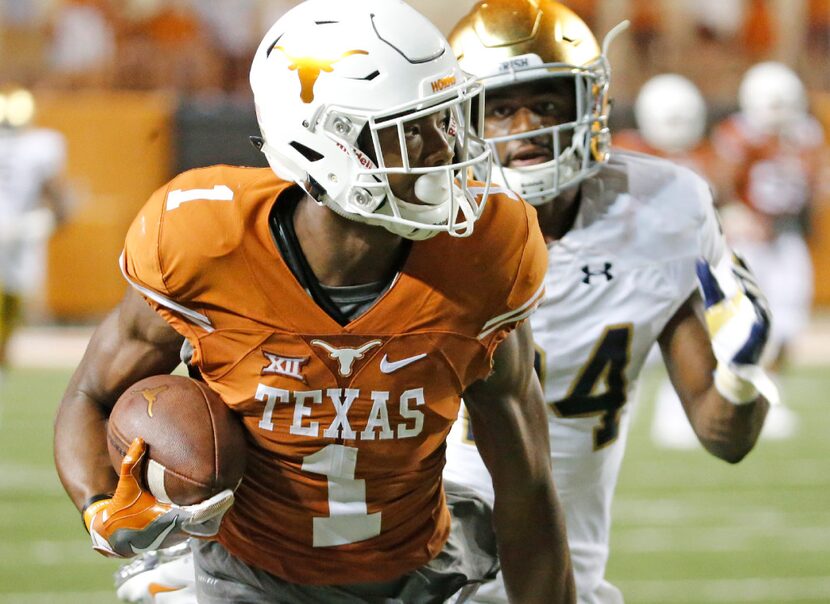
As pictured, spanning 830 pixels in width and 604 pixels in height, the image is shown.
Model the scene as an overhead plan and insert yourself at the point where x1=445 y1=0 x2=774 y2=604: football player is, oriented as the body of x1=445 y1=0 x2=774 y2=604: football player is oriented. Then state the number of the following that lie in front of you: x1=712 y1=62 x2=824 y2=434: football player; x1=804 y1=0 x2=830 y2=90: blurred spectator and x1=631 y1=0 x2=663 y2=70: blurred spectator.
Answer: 0

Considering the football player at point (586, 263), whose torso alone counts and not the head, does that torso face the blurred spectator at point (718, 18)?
no

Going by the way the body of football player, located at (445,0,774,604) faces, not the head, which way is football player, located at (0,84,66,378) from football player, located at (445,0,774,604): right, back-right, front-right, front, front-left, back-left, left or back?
back-right

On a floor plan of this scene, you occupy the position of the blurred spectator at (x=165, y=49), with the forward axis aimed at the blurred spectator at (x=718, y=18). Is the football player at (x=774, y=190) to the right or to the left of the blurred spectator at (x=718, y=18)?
right

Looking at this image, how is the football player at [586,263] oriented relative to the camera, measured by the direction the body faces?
toward the camera

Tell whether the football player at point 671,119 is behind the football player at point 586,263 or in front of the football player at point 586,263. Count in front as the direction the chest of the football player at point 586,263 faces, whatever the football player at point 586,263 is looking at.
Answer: behind

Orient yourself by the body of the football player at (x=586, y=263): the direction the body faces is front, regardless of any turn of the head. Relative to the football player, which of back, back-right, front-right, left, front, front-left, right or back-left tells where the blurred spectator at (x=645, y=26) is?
back

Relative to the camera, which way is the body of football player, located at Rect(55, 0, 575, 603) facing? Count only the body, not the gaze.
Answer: toward the camera

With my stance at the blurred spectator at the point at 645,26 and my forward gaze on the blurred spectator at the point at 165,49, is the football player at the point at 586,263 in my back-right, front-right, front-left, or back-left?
front-left

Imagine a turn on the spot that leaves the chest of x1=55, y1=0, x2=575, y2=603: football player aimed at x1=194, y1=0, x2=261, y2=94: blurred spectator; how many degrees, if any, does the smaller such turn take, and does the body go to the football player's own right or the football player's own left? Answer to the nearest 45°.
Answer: approximately 180°

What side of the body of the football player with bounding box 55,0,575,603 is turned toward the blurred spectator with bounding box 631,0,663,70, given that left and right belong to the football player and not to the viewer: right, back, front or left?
back
